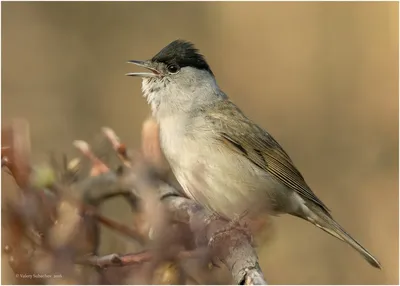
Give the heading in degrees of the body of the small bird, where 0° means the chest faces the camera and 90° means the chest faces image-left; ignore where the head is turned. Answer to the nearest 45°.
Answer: approximately 90°
